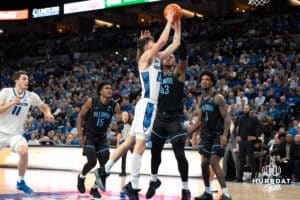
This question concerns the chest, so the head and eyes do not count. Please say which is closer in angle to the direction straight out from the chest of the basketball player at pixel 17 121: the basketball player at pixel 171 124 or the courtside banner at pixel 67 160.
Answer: the basketball player

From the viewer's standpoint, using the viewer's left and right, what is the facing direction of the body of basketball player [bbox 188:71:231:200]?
facing the viewer and to the left of the viewer

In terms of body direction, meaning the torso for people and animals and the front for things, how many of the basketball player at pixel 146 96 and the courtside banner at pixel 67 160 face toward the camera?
1

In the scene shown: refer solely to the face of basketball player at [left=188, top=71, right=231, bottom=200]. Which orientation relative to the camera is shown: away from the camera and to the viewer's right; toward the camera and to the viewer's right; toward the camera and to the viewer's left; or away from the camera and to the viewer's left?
toward the camera and to the viewer's left

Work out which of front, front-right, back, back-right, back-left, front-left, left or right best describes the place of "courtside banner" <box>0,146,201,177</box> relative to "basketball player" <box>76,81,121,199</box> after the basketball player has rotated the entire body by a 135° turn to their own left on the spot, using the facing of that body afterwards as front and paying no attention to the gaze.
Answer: front

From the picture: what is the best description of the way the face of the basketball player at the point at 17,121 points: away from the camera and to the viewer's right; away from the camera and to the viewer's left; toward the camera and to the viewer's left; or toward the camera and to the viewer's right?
toward the camera and to the viewer's right

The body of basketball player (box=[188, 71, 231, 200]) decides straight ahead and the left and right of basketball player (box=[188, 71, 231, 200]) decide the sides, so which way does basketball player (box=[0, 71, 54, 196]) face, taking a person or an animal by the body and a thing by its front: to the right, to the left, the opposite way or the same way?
to the left

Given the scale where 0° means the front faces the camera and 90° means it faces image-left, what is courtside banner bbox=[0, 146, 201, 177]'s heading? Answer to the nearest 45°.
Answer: approximately 0°

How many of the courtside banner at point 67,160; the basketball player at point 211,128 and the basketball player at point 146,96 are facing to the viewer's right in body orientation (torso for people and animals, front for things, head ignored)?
1

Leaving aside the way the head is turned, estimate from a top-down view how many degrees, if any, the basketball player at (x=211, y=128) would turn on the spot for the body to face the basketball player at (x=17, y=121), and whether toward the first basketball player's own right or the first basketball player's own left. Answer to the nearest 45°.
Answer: approximately 45° to the first basketball player's own right

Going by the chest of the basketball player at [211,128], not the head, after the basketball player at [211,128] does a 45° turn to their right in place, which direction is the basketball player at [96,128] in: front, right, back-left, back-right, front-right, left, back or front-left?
front

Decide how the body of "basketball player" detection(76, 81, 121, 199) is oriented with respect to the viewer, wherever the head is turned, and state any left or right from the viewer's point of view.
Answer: facing the viewer and to the right of the viewer
